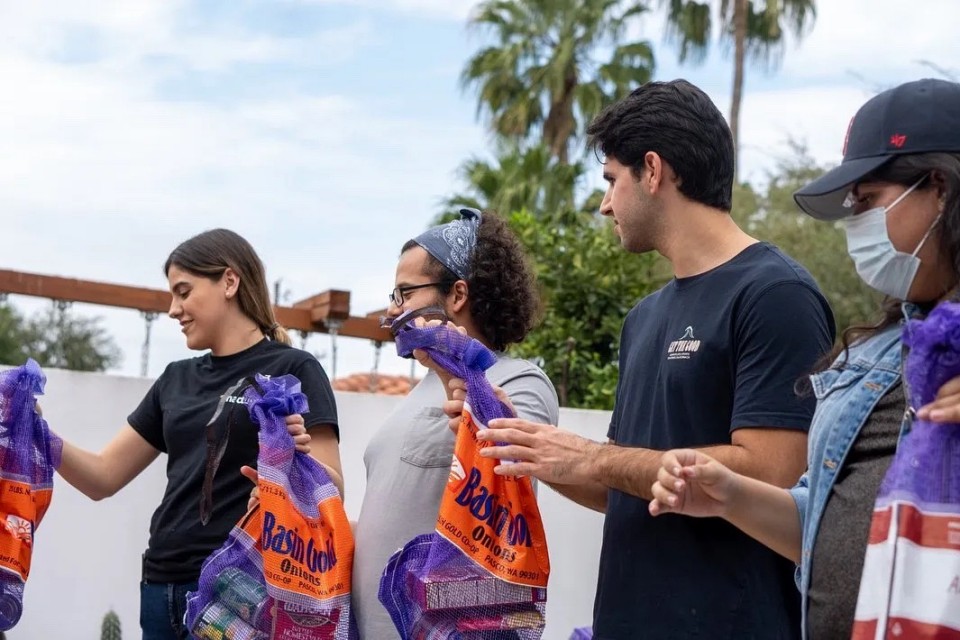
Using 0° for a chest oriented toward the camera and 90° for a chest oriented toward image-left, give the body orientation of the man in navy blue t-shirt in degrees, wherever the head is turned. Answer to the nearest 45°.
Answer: approximately 45°

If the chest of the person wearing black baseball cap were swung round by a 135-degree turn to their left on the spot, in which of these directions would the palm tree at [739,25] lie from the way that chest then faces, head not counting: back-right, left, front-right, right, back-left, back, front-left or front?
left

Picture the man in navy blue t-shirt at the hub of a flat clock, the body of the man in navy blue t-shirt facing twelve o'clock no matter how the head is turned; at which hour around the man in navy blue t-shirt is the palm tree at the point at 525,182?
The palm tree is roughly at 4 o'clock from the man in navy blue t-shirt.

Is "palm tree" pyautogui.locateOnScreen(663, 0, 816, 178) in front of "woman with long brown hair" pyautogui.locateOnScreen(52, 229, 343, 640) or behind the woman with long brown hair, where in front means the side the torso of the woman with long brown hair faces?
behind

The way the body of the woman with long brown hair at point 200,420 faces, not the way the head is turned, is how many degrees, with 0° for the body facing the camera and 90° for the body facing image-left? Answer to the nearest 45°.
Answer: approximately 45°

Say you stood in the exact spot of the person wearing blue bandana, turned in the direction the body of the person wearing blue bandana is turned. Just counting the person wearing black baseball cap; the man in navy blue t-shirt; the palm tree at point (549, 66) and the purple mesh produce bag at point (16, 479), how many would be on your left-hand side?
2

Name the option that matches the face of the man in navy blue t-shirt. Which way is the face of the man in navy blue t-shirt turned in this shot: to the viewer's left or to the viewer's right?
to the viewer's left

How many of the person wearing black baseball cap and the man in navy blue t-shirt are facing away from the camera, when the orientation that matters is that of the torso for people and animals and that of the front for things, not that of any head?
0

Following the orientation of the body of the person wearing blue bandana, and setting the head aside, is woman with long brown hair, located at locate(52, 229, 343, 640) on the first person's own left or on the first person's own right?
on the first person's own right
